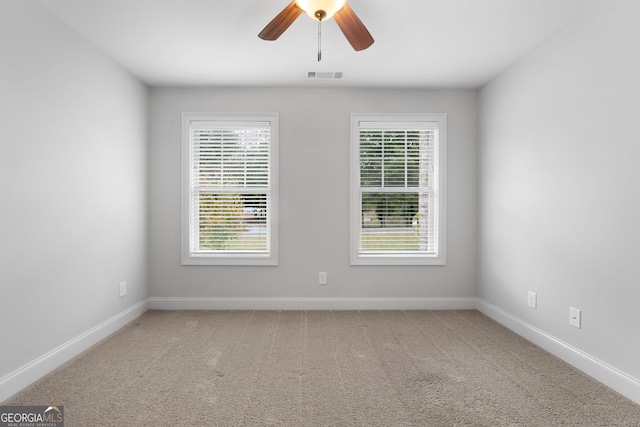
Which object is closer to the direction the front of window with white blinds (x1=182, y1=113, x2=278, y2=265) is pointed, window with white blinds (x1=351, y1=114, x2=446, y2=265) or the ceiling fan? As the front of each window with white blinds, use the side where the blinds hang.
the ceiling fan

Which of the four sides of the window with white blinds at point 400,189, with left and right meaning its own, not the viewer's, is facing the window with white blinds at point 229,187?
right

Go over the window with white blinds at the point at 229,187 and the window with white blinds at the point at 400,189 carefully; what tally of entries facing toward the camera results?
2

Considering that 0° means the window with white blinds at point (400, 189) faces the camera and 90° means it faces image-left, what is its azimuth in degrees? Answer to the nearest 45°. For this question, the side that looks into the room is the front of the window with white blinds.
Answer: approximately 0°

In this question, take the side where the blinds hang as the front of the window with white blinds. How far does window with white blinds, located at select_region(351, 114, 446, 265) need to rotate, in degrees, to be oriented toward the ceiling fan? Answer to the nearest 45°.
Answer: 0° — it already faces it

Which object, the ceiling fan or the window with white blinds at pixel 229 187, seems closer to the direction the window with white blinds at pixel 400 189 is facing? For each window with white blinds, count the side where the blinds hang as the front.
the ceiling fan

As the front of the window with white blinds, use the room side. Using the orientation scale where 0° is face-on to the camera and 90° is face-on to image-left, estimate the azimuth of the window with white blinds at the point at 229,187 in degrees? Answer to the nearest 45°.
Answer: approximately 0°

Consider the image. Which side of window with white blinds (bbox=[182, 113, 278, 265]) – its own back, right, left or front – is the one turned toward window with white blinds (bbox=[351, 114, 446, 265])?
left

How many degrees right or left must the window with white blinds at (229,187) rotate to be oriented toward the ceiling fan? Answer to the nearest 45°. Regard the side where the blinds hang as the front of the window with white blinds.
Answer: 0° — it already faces it
